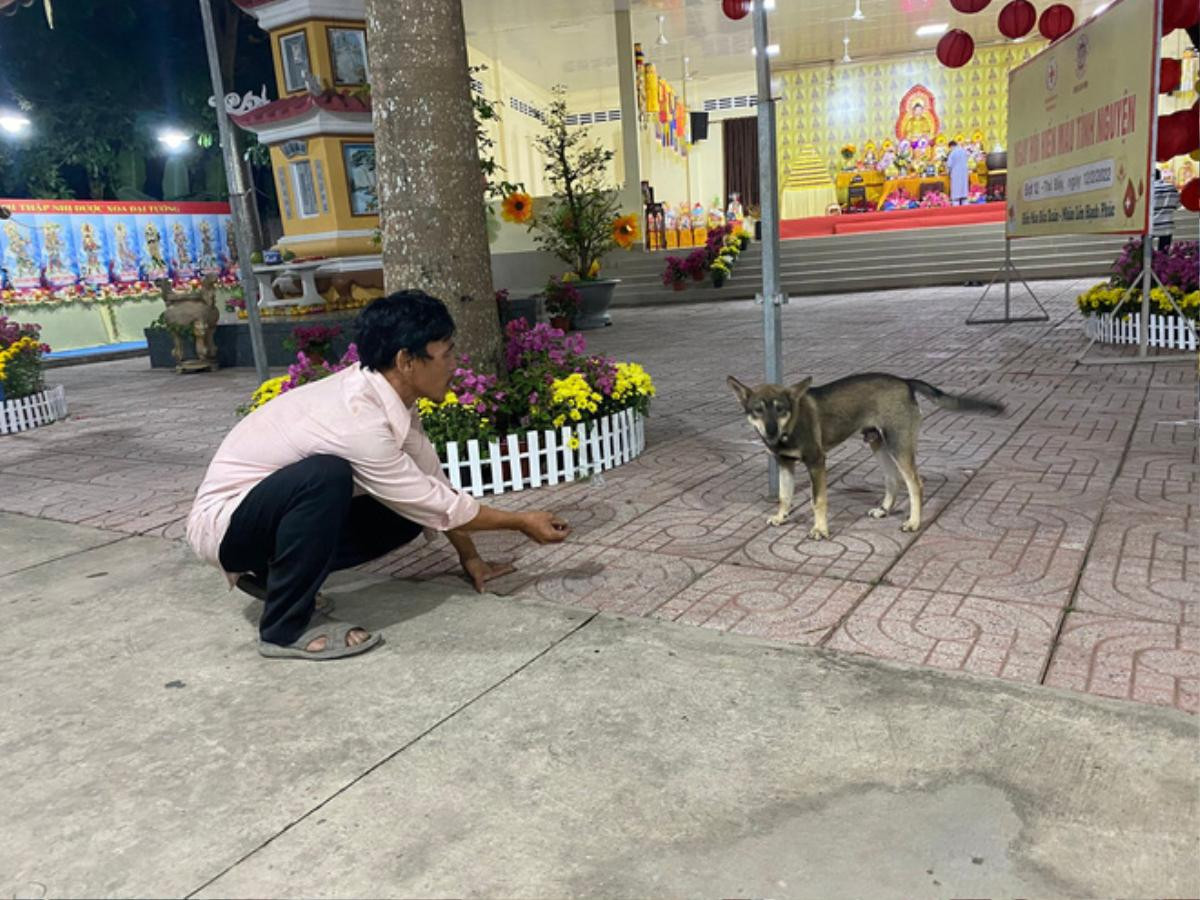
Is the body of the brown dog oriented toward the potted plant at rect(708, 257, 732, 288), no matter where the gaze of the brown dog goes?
no

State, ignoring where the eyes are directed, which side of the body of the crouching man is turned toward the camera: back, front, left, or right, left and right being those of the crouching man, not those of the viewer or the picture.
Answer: right

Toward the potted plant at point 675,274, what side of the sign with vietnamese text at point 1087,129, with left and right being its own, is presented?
right

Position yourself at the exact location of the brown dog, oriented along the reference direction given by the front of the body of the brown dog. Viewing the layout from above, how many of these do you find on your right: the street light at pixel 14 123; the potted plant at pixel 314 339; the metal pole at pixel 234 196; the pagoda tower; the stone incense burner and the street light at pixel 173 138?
6

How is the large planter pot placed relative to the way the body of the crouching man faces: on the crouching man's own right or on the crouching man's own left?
on the crouching man's own left

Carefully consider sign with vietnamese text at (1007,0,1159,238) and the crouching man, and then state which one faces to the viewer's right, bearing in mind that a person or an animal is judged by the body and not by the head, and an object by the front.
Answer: the crouching man

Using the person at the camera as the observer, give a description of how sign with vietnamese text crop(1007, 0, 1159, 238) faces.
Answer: facing the viewer and to the left of the viewer

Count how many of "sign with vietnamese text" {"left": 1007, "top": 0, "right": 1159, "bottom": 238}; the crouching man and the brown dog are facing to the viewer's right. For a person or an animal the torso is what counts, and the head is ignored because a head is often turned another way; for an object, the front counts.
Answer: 1

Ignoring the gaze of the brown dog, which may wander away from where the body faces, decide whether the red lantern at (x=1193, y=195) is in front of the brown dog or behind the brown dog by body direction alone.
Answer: behind

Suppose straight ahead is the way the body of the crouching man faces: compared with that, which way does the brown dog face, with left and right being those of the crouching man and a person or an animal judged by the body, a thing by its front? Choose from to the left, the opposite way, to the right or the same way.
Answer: the opposite way

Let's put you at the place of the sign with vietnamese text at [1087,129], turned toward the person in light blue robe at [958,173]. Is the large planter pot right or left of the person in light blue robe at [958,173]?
left

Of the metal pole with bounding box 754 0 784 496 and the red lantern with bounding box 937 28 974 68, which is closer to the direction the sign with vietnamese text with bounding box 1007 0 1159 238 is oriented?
the metal pole

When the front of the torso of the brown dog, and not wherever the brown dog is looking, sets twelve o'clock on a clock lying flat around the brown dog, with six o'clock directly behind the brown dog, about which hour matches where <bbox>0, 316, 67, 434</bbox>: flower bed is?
The flower bed is roughly at 2 o'clock from the brown dog.

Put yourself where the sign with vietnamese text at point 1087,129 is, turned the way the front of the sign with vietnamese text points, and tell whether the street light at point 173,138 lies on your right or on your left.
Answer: on your right

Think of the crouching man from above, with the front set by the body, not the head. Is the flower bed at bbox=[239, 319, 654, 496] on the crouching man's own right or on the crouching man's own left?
on the crouching man's own left

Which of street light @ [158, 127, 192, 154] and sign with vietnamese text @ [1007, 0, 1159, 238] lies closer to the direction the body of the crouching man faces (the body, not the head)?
the sign with vietnamese text

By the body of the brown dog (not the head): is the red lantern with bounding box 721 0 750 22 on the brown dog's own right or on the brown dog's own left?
on the brown dog's own right

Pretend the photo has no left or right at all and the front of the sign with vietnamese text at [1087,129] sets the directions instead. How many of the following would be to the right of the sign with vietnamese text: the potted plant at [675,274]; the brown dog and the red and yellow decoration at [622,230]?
2

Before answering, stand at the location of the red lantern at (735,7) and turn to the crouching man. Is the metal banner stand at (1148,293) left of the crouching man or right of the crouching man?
left
